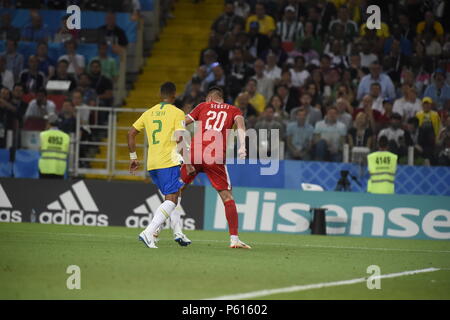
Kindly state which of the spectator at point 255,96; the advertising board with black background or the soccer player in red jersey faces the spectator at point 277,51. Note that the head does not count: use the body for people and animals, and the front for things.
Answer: the soccer player in red jersey

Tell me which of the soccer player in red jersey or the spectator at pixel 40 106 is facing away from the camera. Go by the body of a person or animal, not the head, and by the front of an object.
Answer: the soccer player in red jersey

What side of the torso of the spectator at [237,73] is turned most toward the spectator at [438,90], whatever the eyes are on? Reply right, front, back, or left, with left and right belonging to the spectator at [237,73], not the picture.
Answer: left

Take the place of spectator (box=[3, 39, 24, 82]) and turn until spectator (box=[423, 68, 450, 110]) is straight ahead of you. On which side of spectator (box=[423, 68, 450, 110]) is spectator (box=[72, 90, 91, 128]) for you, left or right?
right

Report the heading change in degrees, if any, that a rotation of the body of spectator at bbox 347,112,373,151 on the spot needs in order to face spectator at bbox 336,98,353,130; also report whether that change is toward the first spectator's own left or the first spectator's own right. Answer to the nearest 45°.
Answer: approximately 135° to the first spectator's own right

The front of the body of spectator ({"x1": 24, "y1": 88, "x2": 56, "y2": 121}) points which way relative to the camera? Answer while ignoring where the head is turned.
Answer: toward the camera

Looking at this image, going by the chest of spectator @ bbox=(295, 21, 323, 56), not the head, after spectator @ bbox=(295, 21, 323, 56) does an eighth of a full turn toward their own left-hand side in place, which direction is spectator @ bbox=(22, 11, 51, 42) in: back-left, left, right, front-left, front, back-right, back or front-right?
back-right

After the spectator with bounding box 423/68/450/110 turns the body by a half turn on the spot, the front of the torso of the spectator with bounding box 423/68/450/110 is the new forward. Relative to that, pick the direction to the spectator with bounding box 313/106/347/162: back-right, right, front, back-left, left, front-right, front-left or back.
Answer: back-left

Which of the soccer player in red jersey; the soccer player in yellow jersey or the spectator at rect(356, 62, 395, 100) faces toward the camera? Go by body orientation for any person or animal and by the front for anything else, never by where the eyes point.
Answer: the spectator

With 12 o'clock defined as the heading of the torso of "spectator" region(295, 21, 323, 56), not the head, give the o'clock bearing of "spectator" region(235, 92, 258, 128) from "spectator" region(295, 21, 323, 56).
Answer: "spectator" region(235, 92, 258, 128) is roughly at 1 o'clock from "spectator" region(295, 21, 323, 56).

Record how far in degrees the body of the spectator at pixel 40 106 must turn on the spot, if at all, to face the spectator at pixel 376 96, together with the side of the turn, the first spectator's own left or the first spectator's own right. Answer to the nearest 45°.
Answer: approximately 90° to the first spectator's own left

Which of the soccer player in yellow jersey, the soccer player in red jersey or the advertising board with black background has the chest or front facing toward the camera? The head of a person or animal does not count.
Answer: the advertising board with black background

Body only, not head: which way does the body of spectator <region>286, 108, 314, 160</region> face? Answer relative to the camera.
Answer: toward the camera

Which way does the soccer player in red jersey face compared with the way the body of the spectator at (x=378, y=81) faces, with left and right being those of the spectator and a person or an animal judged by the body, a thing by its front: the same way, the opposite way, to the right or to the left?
the opposite way

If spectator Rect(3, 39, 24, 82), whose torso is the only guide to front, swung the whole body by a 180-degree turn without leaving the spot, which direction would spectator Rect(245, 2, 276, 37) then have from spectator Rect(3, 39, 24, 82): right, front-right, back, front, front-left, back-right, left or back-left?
right

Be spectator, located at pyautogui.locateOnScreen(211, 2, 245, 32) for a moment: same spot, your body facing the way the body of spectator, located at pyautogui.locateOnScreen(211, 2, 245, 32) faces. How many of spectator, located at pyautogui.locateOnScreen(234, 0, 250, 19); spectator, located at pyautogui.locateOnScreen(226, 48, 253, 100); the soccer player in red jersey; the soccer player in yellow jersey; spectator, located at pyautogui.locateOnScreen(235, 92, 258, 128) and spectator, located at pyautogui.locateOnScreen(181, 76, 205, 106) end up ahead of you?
5

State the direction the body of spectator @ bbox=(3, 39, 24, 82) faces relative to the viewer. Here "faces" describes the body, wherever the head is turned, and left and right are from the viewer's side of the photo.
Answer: facing the viewer

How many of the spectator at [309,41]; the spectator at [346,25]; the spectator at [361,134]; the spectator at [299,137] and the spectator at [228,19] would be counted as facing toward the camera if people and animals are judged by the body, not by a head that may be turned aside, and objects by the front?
5

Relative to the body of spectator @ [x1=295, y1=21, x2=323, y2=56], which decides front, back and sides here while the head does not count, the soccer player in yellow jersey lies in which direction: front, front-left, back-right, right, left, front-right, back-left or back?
front

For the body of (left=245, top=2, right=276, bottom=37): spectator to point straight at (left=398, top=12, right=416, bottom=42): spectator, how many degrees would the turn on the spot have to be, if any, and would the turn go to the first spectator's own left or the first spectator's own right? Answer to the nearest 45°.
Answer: approximately 90° to the first spectator's own left

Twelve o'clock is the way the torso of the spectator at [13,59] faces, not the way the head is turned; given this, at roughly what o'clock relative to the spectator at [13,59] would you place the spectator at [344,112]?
the spectator at [344,112] is roughly at 10 o'clock from the spectator at [13,59].

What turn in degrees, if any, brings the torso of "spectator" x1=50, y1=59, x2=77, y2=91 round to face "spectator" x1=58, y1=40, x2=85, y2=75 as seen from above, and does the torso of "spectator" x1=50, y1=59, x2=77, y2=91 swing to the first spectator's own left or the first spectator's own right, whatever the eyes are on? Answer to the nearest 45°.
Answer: approximately 135° to the first spectator's own left
